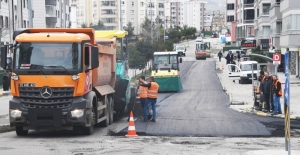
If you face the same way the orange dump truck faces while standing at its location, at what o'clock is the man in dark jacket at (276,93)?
The man in dark jacket is roughly at 8 o'clock from the orange dump truck.

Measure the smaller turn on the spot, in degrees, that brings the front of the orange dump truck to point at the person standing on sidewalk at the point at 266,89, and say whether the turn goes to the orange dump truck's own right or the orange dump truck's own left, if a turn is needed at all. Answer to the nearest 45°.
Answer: approximately 135° to the orange dump truck's own left

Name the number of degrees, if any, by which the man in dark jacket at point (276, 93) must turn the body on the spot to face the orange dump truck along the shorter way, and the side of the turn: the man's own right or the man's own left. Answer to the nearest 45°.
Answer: approximately 45° to the man's own left

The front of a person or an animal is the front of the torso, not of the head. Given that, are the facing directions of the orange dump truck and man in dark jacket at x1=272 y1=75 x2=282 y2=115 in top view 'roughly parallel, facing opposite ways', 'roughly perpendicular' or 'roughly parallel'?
roughly perpendicular

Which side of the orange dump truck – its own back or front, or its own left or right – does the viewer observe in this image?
front

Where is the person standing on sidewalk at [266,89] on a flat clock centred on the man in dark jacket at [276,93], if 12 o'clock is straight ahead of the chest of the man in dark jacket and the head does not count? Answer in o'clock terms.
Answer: The person standing on sidewalk is roughly at 2 o'clock from the man in dark jacket.
